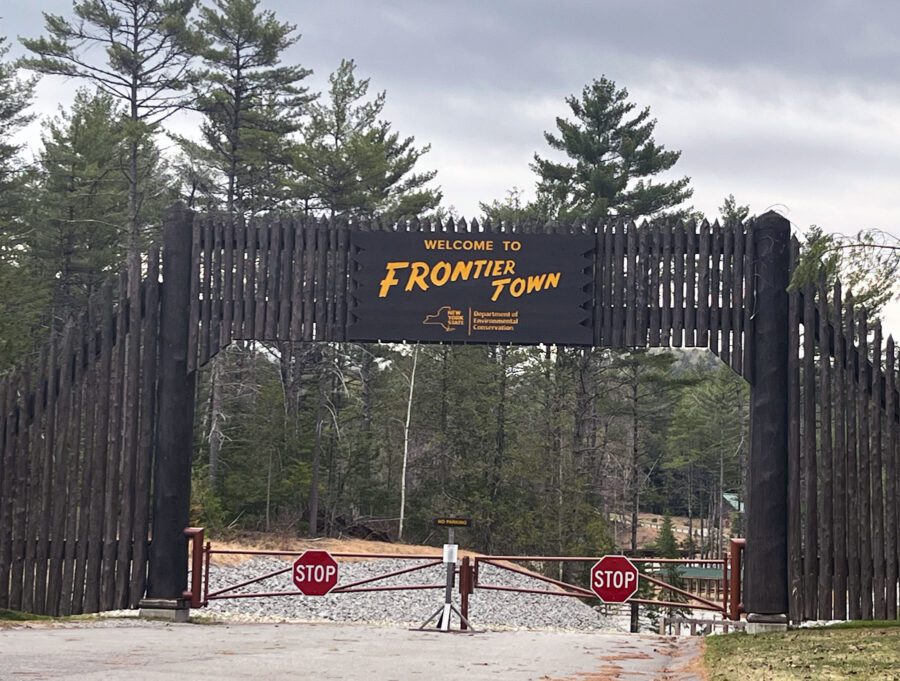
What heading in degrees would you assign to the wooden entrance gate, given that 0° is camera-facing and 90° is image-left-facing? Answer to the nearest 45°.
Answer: approximately 0°

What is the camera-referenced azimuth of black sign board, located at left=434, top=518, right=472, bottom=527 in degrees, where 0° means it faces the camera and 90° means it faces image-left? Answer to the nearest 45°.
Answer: approximately 0°

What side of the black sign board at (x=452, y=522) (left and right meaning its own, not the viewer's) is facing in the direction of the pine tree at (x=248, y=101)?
back

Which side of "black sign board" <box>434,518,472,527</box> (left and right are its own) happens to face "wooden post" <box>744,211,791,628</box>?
left

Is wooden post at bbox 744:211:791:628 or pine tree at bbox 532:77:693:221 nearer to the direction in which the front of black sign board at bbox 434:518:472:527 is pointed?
the wooden post

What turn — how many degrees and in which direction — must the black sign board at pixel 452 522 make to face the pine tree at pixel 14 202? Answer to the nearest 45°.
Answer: approximately 135° to its right
